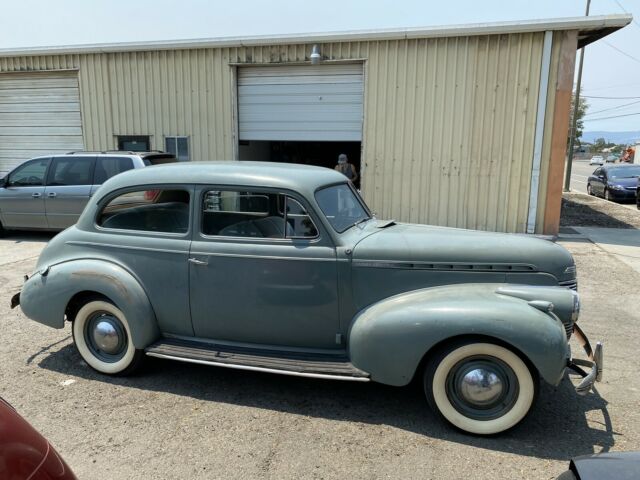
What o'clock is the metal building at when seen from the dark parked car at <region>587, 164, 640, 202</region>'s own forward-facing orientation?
The metal building is roughly at 2 o'clock from the dark parked car.

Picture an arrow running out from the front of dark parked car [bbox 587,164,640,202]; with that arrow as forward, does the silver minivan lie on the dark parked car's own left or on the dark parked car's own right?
on the dark parked car's own right
